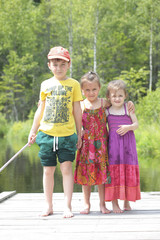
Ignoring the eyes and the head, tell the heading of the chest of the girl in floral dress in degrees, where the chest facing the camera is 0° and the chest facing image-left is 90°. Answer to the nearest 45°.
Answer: approximately 0°

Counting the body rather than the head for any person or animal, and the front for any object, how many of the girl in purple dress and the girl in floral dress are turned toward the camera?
2

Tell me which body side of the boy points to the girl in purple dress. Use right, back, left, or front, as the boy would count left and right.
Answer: left

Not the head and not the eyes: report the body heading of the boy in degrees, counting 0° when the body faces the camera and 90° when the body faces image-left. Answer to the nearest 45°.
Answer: approximately 0°
